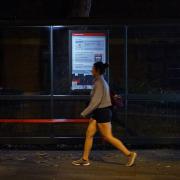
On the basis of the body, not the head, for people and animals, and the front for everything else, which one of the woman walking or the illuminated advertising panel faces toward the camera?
the illuminated advertising panel

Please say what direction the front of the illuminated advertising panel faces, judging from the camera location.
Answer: facing the viewer

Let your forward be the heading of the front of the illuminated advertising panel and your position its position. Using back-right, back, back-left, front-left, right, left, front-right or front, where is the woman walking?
front
